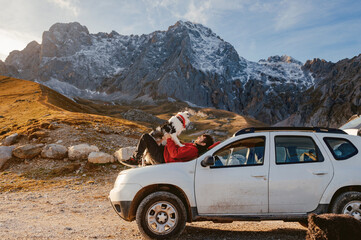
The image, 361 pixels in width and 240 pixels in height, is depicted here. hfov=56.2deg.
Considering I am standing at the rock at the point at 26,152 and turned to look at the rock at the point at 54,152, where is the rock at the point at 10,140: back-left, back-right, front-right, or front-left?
back-left

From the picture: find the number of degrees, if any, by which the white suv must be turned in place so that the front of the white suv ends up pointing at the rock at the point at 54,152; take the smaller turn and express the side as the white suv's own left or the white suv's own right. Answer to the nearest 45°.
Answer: approximately 45° to the white suv's own right

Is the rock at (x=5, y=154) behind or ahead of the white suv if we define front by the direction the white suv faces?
ahead

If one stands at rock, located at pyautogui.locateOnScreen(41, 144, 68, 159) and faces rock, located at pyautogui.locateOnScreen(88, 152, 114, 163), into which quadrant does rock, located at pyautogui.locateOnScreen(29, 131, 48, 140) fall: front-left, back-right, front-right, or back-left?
back-left

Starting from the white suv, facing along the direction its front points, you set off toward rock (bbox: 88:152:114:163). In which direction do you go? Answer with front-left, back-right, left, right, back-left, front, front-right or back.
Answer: front-right

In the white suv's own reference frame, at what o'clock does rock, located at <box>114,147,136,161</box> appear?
The rock is roughly at 2 o'clock from the white suv.

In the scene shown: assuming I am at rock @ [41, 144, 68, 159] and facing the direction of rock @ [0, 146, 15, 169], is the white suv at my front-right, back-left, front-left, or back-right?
back-left

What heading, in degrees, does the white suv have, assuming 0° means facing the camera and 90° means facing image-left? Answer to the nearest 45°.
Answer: approximately 90°

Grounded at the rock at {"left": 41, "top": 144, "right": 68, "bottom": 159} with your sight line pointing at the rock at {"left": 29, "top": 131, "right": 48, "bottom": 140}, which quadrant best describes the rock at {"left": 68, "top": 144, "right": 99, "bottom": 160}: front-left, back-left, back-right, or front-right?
back-right

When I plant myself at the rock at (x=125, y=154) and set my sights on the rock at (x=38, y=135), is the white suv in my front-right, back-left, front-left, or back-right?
back-left
